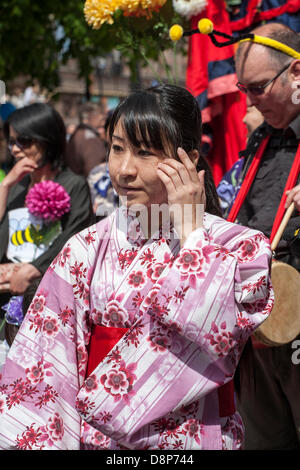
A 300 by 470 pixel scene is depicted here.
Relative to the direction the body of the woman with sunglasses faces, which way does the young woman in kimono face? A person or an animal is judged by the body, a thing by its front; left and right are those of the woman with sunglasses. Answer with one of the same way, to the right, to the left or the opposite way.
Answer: the same way

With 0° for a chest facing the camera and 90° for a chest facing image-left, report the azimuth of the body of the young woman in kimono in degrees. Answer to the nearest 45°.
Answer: approximately 45°

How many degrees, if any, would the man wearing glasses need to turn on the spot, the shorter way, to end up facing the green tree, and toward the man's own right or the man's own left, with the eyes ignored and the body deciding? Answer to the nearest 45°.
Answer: approximately 90° to the man's own right

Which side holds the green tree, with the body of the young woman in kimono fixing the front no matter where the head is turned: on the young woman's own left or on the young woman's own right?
on the young woman's own right

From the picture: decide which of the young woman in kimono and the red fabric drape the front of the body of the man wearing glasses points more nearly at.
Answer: the young woman in kimono

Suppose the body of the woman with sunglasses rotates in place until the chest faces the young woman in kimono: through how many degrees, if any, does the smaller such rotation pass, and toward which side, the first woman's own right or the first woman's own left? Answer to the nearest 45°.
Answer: approximately 45° to the first woman's own left

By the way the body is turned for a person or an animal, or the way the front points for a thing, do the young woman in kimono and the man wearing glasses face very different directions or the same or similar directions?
same or similar directions

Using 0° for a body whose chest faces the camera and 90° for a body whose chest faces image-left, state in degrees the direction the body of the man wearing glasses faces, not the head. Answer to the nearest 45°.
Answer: approximately 45°

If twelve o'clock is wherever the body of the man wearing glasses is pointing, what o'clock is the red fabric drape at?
The red fabric drape is roughly at 4 o'clock from the man wearing glasses.

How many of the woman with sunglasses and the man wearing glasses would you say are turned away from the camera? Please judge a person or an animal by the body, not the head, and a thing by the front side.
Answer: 0

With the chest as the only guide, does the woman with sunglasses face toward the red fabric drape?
no

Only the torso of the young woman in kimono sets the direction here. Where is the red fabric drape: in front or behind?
behind

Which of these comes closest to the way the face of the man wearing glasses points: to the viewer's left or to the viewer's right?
to the viewer's left

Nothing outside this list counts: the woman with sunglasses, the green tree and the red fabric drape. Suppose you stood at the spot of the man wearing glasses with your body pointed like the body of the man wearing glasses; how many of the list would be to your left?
0

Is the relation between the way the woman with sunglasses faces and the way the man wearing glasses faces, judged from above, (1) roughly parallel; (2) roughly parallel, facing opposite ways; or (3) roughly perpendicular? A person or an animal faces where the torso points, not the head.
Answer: roughly parallel
